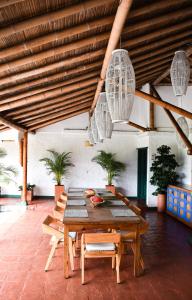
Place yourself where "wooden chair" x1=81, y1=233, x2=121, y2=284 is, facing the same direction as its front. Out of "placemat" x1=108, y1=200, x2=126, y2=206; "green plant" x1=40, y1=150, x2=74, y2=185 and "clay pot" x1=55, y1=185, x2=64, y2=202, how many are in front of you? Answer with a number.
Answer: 3

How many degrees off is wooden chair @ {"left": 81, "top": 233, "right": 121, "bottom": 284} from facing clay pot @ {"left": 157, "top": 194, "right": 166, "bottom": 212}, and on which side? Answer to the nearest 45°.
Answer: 0° — it already faces it

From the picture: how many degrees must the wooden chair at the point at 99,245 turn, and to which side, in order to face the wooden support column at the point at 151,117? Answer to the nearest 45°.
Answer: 0° — it already faces it

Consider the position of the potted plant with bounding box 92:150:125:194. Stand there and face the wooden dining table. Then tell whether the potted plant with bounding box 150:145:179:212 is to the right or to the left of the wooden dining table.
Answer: left

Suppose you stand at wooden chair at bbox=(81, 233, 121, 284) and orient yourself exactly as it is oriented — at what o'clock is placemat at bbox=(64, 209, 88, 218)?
The placemat is roughly at 11 o'clock from the wooden chair.

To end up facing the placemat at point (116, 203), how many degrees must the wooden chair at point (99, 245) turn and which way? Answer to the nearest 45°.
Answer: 0° — it already faces it

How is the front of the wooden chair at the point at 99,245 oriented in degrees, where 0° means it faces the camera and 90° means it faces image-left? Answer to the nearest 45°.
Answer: approximately 180°
